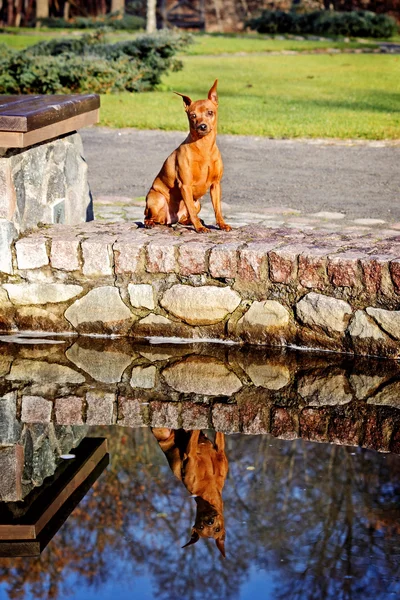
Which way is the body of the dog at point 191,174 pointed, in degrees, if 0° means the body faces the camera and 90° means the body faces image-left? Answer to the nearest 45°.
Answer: approximately 315°

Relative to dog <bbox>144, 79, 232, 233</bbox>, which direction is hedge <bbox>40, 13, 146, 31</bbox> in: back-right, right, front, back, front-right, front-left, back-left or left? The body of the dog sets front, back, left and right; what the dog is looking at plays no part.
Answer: back-left

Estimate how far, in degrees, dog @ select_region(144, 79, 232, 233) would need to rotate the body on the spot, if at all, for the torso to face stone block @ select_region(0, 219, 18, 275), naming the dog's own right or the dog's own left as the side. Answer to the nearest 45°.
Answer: approximately 135° to the dog's own right

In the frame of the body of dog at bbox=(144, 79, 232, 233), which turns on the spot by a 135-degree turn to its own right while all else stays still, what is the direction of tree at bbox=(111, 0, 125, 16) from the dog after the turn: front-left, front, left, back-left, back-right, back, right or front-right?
right

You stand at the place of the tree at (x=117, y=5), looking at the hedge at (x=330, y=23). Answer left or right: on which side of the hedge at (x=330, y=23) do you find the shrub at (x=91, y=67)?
right

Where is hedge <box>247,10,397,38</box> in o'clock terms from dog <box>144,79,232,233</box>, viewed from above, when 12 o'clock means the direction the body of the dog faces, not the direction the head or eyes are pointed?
The hedge is roughly at 8 o'clock from the dog.

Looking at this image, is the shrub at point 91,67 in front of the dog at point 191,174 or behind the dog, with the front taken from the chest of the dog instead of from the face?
behind
